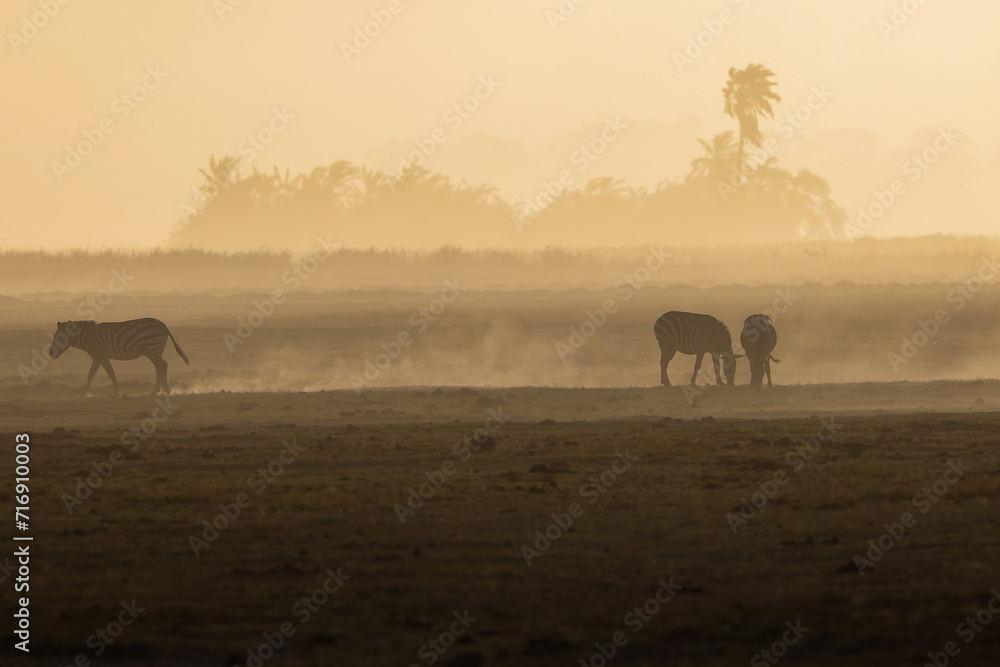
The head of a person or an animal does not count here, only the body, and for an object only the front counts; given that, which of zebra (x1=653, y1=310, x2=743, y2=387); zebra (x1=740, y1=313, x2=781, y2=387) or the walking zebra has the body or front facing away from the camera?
zebra (x1=740, y1=313, x2=781, y2=387)

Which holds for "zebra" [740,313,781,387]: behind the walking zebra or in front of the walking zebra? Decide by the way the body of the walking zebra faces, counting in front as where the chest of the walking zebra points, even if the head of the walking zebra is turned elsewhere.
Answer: behind

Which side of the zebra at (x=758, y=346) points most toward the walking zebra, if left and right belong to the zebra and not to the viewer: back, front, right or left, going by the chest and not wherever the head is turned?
right

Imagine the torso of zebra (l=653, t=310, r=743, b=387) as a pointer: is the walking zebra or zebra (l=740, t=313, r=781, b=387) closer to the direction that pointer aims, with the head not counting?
the zebra

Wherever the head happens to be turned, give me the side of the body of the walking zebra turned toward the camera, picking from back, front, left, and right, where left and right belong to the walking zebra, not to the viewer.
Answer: left

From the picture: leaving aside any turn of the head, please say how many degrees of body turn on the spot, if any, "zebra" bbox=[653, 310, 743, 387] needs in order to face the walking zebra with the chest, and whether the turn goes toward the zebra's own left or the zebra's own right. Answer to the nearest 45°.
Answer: approximately 180°

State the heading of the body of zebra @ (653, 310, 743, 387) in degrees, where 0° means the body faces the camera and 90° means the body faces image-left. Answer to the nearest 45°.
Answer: approximately 270°

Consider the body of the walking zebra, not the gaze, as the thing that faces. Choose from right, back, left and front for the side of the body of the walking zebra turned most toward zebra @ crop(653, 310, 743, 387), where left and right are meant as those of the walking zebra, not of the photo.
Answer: back
